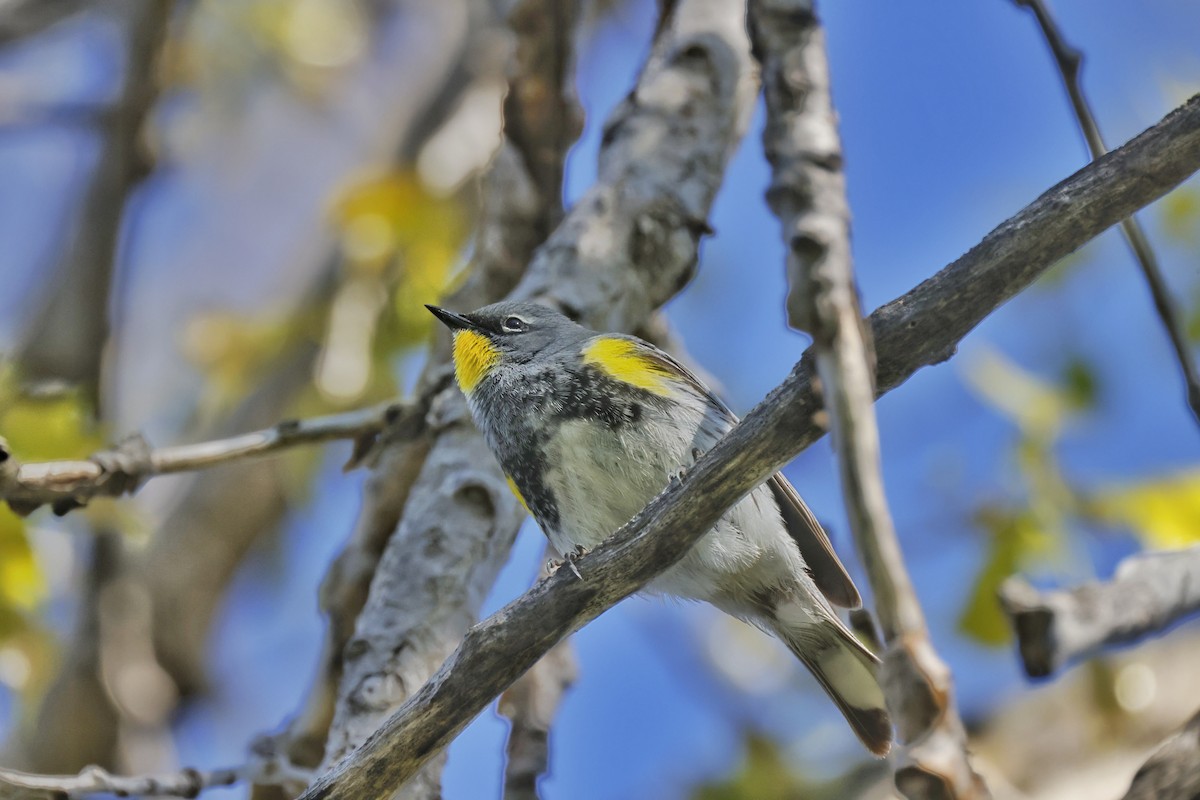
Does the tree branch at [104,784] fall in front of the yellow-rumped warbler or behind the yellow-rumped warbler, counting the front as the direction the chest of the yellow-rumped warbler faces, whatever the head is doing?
in front

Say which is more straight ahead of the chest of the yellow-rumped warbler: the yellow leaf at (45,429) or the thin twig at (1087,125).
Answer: the yellow leaf

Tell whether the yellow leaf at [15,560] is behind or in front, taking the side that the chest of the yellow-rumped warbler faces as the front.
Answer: in front

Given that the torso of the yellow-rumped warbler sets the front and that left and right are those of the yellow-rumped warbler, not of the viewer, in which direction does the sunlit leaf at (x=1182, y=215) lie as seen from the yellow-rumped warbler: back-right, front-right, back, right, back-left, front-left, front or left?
back-right

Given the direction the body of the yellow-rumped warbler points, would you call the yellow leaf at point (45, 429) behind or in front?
in front

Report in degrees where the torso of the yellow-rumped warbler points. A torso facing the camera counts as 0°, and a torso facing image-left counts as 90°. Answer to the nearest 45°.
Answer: approximately 90°

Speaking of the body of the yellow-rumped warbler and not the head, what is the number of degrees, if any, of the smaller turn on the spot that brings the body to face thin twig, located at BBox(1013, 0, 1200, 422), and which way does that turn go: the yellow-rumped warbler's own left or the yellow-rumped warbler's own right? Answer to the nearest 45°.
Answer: approximately 135° to the yellow-rumped warbler's own left
